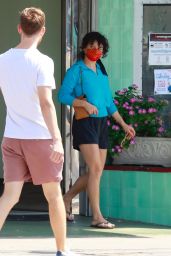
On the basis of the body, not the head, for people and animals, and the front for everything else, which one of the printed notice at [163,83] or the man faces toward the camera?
the printed notice

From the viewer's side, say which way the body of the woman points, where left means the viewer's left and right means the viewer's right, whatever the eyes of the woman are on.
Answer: facing the viewer and to the right of the viewer

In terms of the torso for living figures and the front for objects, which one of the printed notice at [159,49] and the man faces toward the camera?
the printed notice

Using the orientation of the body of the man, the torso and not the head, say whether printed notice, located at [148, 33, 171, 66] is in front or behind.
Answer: in front

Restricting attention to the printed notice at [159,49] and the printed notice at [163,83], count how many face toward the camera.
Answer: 2

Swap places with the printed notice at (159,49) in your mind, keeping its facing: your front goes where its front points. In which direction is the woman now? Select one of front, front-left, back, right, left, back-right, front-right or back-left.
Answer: front-right

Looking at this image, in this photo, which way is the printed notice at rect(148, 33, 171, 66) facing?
toward the camera

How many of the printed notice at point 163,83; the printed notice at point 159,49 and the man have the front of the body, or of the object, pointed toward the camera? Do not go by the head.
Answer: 2

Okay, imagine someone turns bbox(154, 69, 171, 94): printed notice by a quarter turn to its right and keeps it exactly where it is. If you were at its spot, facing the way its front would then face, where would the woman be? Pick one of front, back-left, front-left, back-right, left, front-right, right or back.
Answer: front-left

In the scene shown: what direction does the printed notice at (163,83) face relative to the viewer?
toward the camera

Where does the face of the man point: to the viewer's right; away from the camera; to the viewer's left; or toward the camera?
away from the camera

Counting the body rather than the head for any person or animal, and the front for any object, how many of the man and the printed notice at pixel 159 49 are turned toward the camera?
1

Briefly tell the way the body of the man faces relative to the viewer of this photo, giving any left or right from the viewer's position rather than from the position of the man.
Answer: facing away from the viewer and to the right of the viewer
